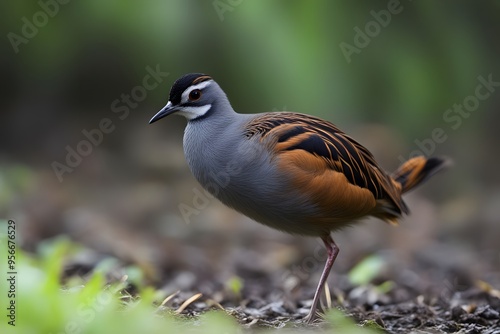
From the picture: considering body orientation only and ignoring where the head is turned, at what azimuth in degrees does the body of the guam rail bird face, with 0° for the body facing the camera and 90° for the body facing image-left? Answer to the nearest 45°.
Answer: approximately 90°
